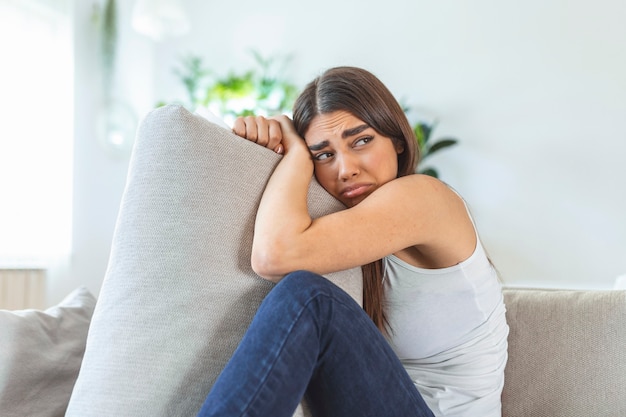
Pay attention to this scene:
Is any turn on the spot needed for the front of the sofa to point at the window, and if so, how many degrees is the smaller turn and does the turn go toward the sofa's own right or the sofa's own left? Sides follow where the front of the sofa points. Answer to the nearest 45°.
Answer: approximately 135° to the sofa's own right

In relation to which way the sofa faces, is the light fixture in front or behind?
behind

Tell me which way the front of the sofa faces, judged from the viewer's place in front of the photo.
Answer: facing the viewer

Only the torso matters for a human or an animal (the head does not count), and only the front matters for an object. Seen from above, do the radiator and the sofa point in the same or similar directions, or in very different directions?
same or similar directions

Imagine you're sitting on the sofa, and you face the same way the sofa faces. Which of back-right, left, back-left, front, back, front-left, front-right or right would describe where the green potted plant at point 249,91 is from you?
back

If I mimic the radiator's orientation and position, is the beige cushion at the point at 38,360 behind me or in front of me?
in front

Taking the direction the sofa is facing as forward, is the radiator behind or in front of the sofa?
behind

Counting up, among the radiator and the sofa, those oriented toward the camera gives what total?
2
